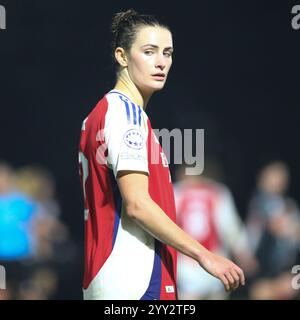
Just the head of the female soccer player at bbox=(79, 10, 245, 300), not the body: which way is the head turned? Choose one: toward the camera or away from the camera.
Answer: toward the camera

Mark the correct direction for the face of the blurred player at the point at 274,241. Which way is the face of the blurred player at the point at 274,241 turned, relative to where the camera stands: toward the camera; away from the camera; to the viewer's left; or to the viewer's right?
toward the camera

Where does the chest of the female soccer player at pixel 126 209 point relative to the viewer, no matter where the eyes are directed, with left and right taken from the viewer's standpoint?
facing to the right of the viewer

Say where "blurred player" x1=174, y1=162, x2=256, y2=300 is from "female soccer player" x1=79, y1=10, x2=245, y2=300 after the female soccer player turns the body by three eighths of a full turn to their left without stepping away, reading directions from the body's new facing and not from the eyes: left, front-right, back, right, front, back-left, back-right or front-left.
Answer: front-right
